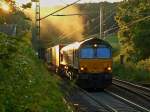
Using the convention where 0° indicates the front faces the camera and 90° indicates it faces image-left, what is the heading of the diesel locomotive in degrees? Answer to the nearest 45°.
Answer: approximately 0°

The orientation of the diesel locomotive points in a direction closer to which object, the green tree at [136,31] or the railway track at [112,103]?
the railway track

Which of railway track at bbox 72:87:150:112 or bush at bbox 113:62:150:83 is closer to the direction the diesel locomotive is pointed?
the railway track
